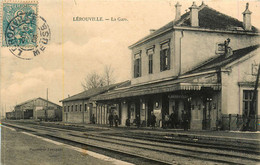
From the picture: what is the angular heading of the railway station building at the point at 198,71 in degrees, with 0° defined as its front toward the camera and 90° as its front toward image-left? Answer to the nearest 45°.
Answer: approximately 45°

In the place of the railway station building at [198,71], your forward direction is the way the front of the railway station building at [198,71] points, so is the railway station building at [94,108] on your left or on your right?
on your right
